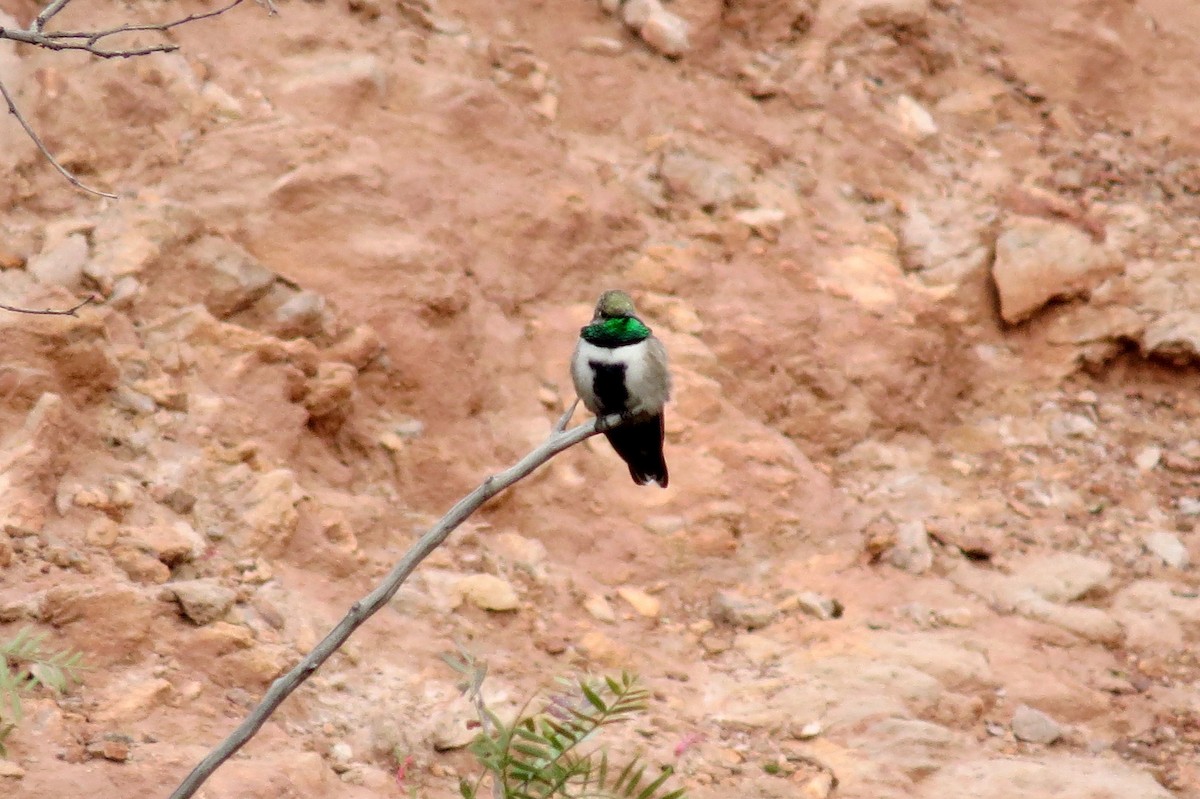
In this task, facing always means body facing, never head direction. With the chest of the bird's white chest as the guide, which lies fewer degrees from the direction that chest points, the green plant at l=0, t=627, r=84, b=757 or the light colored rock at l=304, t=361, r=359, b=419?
the green plant

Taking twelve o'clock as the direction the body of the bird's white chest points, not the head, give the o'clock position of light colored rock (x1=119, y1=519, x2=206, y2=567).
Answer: The light colored rock is roughly at 2 o'clock from the bird's white chest.

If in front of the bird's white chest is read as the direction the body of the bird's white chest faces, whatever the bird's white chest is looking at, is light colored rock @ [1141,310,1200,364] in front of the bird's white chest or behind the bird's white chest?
behind

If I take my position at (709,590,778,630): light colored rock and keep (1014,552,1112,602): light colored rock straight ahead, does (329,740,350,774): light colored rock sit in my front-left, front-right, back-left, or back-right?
back-right

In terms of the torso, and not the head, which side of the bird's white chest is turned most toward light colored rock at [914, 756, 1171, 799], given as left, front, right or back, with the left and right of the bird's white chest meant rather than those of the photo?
left

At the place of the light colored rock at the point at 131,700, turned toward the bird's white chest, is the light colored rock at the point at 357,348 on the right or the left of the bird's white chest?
left

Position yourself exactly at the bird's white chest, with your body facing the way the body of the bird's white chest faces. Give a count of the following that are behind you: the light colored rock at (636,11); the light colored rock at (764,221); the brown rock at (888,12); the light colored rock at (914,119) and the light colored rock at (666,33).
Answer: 5

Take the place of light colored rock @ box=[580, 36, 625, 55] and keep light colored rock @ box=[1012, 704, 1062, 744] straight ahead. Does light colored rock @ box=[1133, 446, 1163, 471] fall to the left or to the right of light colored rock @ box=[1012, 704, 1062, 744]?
left

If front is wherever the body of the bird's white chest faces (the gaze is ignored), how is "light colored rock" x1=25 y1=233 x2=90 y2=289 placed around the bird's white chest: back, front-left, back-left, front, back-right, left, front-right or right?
right

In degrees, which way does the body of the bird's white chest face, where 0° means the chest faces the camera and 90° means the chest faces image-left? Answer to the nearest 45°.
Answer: approximately 0°

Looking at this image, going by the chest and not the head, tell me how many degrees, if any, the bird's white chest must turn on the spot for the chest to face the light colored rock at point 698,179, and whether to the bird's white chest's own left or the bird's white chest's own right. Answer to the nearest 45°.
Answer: approximately 180°
